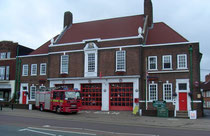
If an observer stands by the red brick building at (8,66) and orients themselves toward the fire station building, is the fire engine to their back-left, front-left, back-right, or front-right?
front-right

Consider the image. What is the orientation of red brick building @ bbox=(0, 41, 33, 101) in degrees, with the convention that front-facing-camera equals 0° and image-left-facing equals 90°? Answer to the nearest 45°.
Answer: approximately 0°

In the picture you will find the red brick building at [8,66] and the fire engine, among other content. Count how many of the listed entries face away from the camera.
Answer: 0

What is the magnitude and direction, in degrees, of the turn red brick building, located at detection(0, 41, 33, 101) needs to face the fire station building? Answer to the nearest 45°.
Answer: approximately 45° to its left
